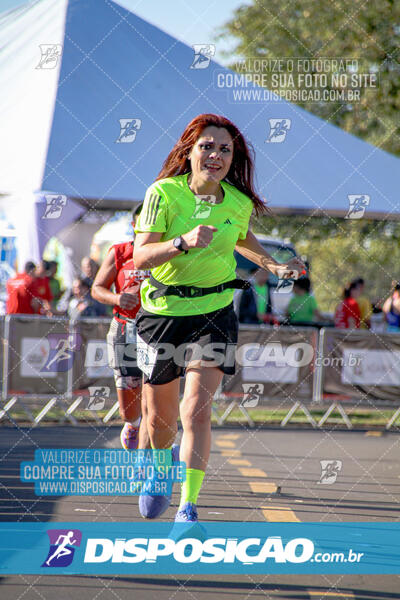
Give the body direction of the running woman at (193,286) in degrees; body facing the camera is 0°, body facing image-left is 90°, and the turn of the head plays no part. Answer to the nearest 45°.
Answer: approximately 0°

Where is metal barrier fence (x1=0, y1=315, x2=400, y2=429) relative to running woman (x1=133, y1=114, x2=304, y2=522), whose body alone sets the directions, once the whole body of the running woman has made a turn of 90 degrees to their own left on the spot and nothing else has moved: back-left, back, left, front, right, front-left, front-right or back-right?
left

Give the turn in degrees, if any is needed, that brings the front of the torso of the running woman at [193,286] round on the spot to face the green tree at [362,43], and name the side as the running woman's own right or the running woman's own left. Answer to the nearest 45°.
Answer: approximately 180°

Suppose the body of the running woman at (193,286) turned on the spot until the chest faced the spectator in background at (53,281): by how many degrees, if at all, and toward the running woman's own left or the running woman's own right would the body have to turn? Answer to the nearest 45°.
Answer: approximately 180°

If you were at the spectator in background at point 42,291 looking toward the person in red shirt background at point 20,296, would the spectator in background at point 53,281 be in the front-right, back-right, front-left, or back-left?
back-right

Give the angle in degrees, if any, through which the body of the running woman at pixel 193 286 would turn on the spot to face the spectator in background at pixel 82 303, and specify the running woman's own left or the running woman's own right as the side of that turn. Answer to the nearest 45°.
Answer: approximately 180°

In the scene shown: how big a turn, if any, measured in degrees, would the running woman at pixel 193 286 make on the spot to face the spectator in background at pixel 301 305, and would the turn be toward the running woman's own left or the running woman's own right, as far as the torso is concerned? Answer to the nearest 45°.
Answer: approximately 180°

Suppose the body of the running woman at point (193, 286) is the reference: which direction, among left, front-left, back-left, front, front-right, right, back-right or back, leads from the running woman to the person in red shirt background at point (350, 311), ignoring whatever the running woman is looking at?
back

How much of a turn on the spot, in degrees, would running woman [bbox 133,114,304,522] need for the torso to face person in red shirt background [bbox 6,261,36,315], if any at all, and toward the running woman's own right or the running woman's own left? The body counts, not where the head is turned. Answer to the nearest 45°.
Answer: approximately 180°

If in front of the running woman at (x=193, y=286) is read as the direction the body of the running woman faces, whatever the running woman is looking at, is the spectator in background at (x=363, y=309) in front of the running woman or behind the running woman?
behind

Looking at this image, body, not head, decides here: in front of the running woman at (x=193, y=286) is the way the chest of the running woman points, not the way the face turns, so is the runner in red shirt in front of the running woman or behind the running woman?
behind
